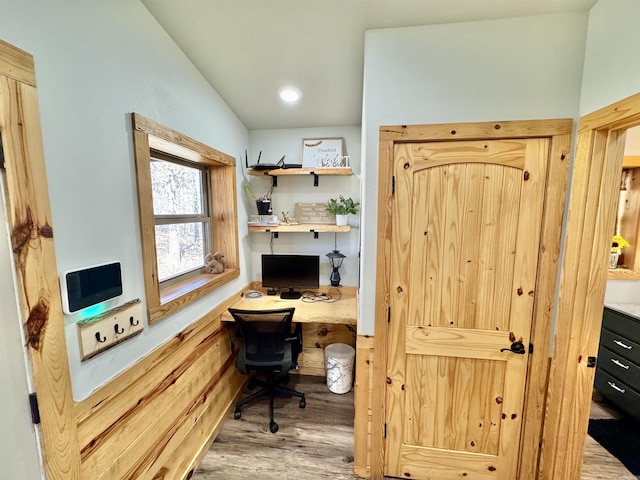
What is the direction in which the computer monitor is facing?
toward the camera

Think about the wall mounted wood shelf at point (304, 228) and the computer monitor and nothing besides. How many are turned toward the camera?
2

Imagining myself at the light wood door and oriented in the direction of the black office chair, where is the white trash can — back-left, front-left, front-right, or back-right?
front-right

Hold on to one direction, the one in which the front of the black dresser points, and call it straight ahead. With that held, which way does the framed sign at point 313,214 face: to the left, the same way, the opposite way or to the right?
to the left

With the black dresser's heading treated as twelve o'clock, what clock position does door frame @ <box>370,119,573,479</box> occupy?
The door frame is roughly at 11 o'clock from the black dresser.

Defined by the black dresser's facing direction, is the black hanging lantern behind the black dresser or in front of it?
in front

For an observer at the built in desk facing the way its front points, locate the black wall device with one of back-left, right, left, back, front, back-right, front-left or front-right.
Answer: front-right

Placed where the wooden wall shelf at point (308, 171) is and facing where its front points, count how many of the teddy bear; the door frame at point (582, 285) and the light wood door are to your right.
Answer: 1

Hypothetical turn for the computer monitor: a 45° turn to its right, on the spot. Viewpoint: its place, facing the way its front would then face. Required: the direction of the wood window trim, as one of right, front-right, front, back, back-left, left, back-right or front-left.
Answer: front

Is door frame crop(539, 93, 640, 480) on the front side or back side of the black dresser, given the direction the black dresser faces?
on the front side

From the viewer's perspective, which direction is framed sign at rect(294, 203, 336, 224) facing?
toward the camera

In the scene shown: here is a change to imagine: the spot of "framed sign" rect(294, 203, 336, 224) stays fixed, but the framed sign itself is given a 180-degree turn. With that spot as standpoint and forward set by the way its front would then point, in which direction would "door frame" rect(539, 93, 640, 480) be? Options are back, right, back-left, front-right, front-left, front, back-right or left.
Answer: back-right

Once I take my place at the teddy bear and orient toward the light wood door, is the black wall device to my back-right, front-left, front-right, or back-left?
front-right
